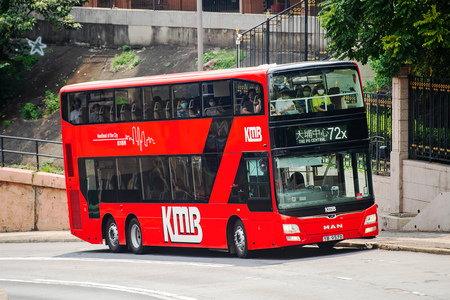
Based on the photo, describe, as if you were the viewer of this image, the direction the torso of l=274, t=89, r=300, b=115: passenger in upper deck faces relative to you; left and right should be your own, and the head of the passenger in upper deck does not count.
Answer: facing the viewer and to the right of the viewer

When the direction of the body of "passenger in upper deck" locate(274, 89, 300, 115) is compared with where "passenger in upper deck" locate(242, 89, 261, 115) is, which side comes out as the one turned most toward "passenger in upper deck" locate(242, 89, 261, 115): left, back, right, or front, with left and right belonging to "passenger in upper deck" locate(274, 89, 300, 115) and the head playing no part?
back

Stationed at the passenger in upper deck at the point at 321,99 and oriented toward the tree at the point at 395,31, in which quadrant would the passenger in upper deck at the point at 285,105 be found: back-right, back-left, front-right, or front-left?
back-left

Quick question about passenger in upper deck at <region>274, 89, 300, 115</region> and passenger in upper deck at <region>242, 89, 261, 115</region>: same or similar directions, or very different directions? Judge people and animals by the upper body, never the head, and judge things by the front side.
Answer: same or similar directions

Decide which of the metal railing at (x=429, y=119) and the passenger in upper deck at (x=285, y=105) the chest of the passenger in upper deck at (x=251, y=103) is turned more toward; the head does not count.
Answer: the passenger in upper deck

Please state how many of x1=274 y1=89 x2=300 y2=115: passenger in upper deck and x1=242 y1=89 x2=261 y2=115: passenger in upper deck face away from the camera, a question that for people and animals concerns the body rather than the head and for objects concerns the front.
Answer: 0

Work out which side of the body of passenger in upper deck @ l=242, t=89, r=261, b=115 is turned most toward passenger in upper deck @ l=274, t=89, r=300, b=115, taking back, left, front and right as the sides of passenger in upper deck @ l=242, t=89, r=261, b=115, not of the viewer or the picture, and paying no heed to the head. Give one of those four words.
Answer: front

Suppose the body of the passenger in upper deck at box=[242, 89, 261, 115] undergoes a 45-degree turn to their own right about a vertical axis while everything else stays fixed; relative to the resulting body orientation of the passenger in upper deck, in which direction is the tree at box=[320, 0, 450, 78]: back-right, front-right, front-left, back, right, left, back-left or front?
back-left

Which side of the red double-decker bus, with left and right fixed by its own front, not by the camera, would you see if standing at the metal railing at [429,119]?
left

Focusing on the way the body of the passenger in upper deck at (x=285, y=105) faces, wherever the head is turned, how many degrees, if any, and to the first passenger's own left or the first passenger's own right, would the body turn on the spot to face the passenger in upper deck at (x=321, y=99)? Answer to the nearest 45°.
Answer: approximately 45° to the first passenger's own left

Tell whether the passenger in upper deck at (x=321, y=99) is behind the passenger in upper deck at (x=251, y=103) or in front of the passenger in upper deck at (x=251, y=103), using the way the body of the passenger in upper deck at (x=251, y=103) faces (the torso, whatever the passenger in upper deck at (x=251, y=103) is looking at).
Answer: in front

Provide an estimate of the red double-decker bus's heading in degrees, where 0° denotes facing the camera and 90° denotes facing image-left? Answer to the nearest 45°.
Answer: approximately 315°

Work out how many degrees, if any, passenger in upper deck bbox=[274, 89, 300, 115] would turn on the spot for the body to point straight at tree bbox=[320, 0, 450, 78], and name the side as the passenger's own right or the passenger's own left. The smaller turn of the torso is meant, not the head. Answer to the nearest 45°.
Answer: approximately 90° to the passenger's own left

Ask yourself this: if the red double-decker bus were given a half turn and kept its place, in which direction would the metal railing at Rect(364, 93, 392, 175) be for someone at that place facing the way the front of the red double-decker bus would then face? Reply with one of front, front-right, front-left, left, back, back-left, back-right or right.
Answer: right
